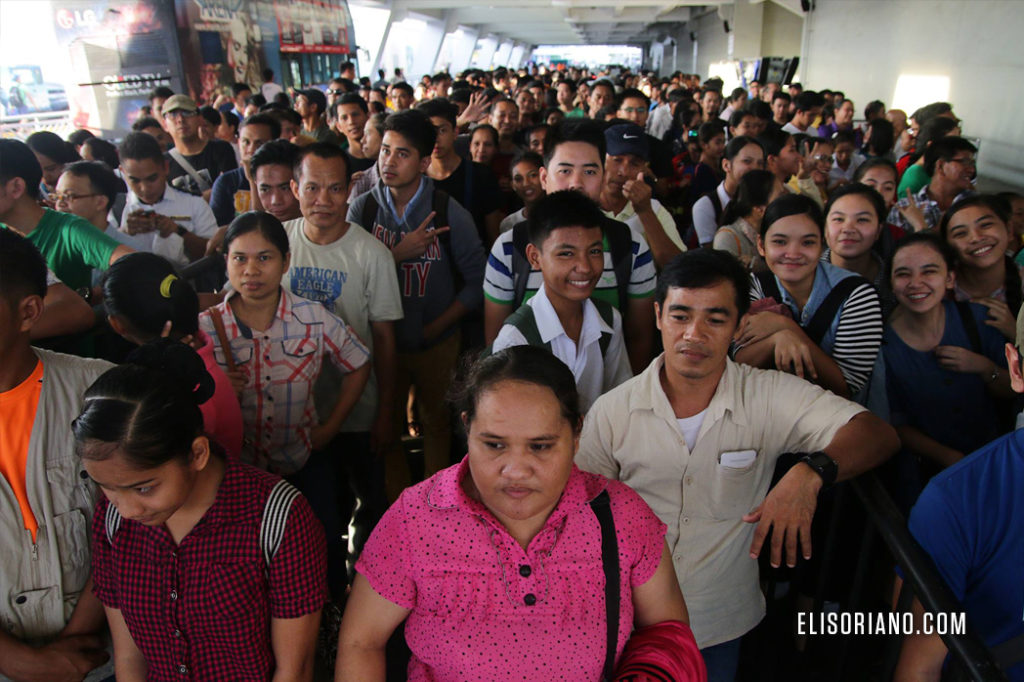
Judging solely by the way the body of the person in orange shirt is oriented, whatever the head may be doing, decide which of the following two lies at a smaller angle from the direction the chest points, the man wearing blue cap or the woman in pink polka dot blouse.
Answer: the woman in pink polka dot blouse

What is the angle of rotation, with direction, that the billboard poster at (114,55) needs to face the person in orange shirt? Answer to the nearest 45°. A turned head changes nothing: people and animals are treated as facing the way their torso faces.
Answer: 0° — it already faces them

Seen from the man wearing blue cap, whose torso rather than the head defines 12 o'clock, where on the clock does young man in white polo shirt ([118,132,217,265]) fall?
The young man in white polo shirt is roughly at 3 o'clock from the man wearing blue cap.

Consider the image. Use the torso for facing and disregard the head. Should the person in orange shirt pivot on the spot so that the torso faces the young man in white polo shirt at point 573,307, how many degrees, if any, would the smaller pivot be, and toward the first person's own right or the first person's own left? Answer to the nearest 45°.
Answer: approximately 135° to the first person's own left

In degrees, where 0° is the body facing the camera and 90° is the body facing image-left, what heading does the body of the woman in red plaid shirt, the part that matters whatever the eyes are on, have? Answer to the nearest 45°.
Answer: approximately 45°

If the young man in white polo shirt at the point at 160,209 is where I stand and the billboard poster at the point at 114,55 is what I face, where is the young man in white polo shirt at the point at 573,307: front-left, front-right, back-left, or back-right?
back-right

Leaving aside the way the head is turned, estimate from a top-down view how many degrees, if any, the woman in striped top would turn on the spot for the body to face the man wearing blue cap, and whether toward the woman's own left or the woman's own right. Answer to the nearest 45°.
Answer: approximately 90° to the woman's own right

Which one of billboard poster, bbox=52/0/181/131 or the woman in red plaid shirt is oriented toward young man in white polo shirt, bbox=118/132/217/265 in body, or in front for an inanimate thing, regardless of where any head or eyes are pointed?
the billboard poster
